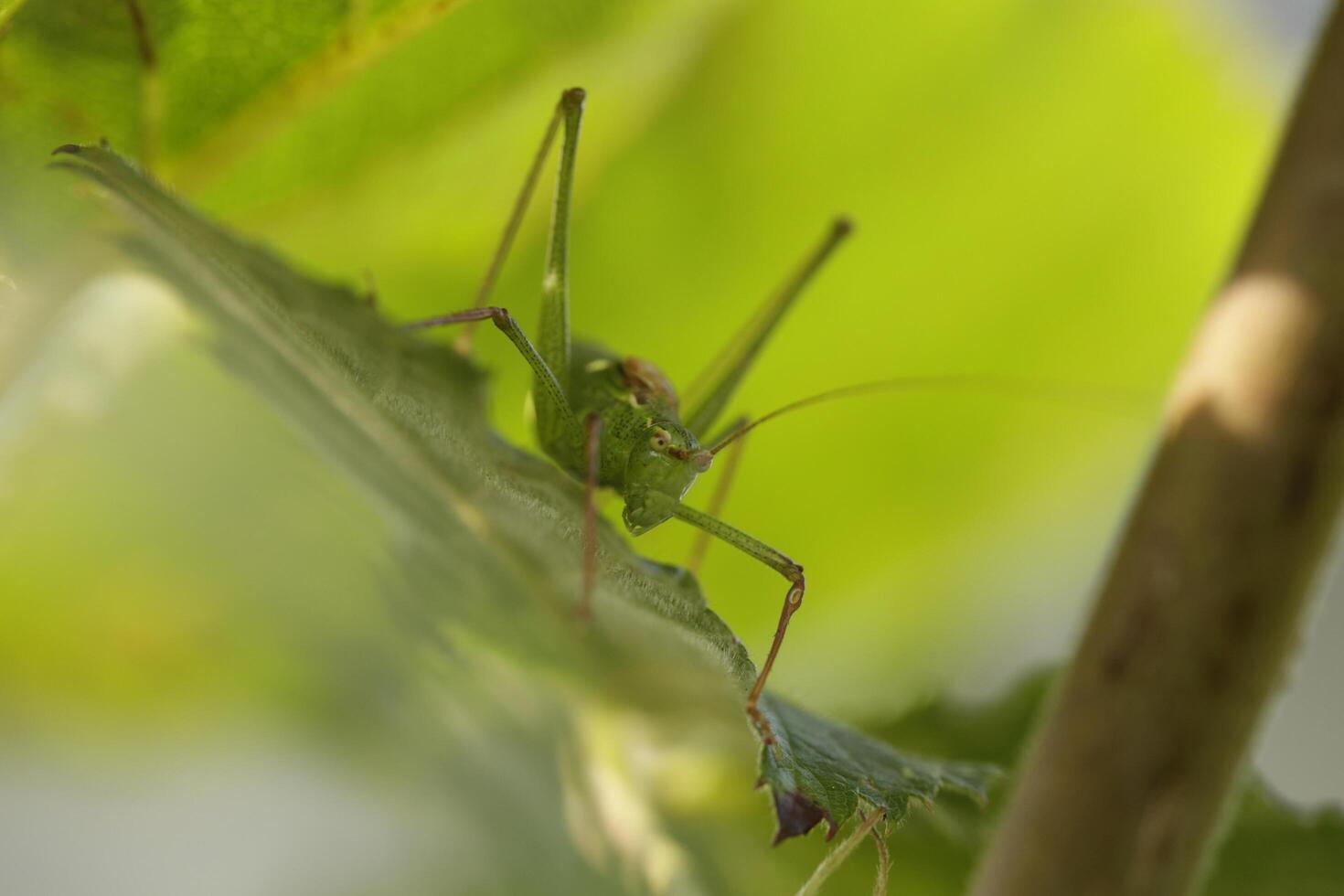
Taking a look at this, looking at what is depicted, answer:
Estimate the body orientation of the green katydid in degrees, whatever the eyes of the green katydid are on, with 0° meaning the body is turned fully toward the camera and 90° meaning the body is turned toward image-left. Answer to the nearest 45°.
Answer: approximately 315°
